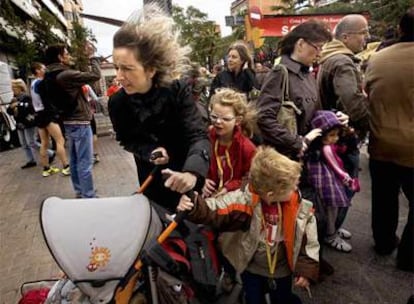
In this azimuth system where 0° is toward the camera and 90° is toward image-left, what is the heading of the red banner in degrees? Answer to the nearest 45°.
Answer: approximately 0°

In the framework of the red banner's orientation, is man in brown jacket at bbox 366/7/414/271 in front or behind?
in front

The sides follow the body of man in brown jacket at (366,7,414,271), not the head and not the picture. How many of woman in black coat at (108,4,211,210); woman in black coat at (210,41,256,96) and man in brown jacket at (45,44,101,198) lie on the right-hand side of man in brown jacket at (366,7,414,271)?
0

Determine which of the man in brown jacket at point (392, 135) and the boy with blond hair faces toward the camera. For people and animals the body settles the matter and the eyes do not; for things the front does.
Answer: the boy with blond hair

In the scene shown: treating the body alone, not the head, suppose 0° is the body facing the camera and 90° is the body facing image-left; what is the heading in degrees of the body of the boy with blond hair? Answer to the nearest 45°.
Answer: approximately 0°

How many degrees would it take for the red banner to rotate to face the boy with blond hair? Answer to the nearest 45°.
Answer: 0° — it already faces them

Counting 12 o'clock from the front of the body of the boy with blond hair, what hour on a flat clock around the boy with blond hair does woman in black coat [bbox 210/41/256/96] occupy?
The woman in black coat is roughly at 6 o'clock from the boy with blond hair.

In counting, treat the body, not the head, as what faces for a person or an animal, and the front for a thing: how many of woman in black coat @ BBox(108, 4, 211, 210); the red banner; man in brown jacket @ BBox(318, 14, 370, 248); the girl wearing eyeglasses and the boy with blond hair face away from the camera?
0

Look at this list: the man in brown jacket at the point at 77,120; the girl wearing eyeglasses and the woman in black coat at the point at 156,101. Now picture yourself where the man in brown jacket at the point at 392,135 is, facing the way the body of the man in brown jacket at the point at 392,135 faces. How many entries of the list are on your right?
0

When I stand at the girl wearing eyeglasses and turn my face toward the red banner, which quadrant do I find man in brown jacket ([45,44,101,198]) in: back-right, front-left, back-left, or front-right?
front-left

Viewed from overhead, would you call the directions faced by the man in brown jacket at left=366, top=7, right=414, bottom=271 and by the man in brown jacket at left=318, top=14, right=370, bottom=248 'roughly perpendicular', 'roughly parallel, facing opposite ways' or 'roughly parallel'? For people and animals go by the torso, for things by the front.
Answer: roughly perpendicular
